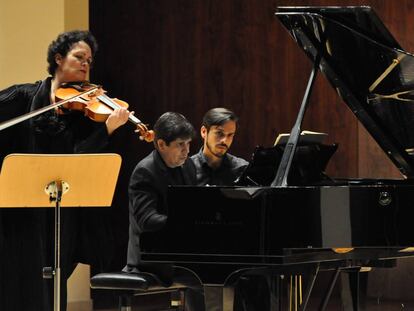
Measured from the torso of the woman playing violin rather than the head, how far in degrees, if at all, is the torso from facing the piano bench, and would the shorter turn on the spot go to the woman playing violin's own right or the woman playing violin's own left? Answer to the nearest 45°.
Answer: approximately 45° to the woman playing violin's own left

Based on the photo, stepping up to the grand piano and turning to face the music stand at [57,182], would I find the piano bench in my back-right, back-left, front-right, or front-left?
front-right

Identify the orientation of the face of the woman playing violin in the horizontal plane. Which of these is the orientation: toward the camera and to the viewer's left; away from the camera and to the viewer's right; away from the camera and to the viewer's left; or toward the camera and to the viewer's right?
toward the camera and to the viewer's right

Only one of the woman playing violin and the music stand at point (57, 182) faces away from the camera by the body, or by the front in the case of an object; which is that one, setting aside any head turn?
the music stand

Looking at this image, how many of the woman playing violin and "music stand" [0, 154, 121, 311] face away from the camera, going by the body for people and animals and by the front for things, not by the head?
1

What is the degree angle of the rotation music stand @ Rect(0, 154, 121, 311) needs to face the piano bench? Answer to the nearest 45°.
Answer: approximately 45° to its right

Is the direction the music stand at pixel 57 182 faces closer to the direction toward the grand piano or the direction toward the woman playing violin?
the woman playing violin

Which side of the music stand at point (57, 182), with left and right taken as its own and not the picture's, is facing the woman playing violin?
front

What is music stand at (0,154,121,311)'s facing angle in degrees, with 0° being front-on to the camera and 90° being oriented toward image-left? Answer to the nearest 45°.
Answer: approximately 180°

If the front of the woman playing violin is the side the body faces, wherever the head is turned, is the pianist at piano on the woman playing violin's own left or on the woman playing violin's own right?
on the woman playing violin's own left

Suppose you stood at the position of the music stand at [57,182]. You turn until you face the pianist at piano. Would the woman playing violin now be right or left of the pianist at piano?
left

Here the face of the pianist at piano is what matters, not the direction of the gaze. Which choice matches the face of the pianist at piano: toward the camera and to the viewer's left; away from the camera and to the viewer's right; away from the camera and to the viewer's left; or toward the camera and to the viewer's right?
toward the camera and to the viewer's right

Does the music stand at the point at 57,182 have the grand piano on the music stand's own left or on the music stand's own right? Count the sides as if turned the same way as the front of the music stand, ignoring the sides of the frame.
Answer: on the music stand's own right

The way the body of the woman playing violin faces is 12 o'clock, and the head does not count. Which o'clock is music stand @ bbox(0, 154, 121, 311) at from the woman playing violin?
The music stand is roughly at 1 o'clock from the woman playing violin.
